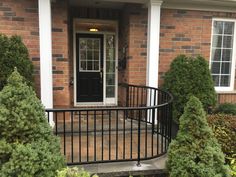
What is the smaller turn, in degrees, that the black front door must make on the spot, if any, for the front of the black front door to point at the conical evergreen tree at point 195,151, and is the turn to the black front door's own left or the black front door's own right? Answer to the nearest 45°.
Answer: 0° — it already faces it

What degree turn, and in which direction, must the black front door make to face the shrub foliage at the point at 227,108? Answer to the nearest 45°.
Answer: approximately 45° to its left

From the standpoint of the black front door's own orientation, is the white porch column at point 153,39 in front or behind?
in front

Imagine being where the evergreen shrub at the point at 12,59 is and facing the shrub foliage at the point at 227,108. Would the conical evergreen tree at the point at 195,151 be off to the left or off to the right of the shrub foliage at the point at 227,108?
right

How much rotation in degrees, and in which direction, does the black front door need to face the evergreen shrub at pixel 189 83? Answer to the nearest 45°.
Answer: approximately 45° to its left

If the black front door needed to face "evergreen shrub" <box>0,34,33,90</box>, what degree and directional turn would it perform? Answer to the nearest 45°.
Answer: approximately 45° to its right

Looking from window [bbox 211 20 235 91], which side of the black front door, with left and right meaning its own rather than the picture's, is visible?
left

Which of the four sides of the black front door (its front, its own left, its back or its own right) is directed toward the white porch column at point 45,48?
front

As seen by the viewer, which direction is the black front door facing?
toward the camera

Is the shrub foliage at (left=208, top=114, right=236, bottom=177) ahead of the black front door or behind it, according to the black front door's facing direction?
ahead

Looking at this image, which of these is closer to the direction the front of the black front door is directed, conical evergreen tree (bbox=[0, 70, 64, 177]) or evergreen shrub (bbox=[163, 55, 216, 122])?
the conical evergreen tree

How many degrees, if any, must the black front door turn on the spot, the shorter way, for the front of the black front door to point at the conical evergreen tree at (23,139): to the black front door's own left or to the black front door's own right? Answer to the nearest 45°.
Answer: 0° — it already faces it
